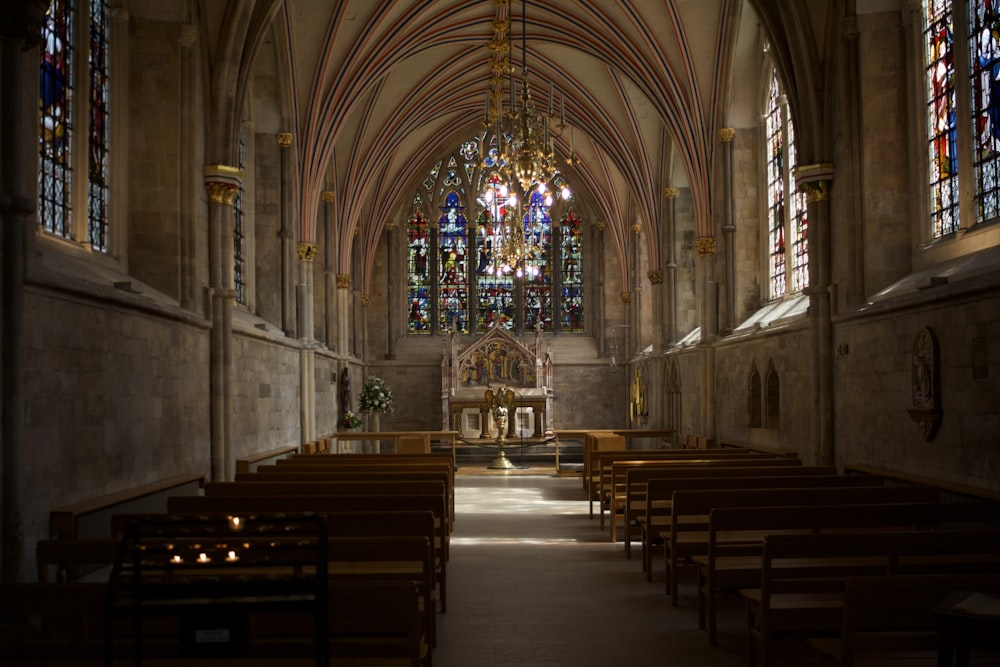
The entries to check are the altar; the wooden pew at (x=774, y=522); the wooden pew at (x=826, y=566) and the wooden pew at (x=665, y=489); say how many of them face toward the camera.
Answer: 1

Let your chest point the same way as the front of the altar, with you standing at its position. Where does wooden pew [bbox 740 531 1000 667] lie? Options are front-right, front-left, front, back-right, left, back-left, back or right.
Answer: front

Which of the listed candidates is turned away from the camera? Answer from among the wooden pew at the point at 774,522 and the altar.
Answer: the wooden pew

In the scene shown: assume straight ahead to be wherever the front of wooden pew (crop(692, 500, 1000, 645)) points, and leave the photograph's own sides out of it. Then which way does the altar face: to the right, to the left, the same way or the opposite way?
the opposite way

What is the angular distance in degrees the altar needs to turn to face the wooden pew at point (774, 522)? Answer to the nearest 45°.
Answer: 0° — it already faces it

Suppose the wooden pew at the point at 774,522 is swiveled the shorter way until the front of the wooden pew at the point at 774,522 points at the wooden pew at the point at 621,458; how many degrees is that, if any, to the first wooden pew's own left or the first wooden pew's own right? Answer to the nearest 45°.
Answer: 0° — it already faces it

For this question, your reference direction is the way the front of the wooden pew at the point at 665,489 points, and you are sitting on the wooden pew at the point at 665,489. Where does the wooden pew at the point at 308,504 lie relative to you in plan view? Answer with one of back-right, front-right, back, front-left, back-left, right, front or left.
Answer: back-left

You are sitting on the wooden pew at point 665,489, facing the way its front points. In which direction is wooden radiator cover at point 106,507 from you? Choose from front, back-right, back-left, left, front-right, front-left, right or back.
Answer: left

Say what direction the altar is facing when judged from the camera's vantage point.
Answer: facing the viewer

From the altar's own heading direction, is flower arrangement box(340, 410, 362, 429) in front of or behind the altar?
in front

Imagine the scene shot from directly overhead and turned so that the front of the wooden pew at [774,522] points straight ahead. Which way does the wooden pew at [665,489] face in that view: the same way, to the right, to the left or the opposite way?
the same way

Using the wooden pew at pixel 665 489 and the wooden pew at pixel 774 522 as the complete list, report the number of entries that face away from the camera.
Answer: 2

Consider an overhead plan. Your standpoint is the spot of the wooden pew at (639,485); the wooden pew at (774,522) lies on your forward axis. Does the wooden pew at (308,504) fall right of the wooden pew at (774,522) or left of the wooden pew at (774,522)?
right

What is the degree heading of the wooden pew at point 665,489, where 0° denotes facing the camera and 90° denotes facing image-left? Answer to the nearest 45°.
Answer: approximately 180°

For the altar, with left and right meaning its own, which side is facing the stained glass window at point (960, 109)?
front

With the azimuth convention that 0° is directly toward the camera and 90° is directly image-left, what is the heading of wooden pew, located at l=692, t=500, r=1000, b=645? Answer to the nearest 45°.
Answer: approximately 180°

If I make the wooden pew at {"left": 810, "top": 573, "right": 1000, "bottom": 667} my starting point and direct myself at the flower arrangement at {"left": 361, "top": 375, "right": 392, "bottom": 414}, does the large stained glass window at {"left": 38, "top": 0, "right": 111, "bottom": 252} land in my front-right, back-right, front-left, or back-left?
front-left
